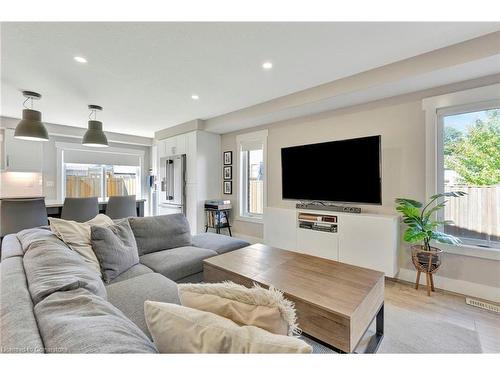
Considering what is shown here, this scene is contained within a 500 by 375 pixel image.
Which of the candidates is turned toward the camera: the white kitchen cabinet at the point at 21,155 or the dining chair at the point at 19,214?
the white kitchen cabinet

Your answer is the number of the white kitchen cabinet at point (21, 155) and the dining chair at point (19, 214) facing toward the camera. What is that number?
1

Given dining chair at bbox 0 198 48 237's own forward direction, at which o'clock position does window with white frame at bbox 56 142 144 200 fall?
The window with white frame is roughly at 1 o'clock from the dining chair.

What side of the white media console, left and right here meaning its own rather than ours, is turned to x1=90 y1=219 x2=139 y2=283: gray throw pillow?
front

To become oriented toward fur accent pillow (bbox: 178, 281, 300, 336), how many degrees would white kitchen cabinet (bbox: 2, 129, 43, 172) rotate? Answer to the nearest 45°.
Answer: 0° — it already faces it

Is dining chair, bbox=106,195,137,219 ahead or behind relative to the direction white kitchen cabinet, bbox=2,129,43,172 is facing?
ahead

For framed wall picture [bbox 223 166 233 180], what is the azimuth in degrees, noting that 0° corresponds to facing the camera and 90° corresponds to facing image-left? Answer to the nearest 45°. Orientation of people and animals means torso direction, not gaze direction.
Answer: approximately 45°

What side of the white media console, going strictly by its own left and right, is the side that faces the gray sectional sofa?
front

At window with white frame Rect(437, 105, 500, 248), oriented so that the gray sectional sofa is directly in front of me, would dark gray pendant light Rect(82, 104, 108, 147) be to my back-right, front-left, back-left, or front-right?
front-right

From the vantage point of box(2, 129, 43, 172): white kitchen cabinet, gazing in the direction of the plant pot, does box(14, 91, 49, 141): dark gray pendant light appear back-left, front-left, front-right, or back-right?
front-right

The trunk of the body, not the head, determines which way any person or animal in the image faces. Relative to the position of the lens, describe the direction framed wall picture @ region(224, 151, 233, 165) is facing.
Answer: facing the viewer and to the left of the viewer

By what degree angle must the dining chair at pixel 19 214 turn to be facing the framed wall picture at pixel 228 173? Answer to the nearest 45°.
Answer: approximately 90° to its right

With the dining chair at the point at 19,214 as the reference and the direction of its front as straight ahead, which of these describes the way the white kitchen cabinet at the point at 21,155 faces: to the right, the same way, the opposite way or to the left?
the opposite way

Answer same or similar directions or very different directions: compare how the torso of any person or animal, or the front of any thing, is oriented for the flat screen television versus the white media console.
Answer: same or similar directions
